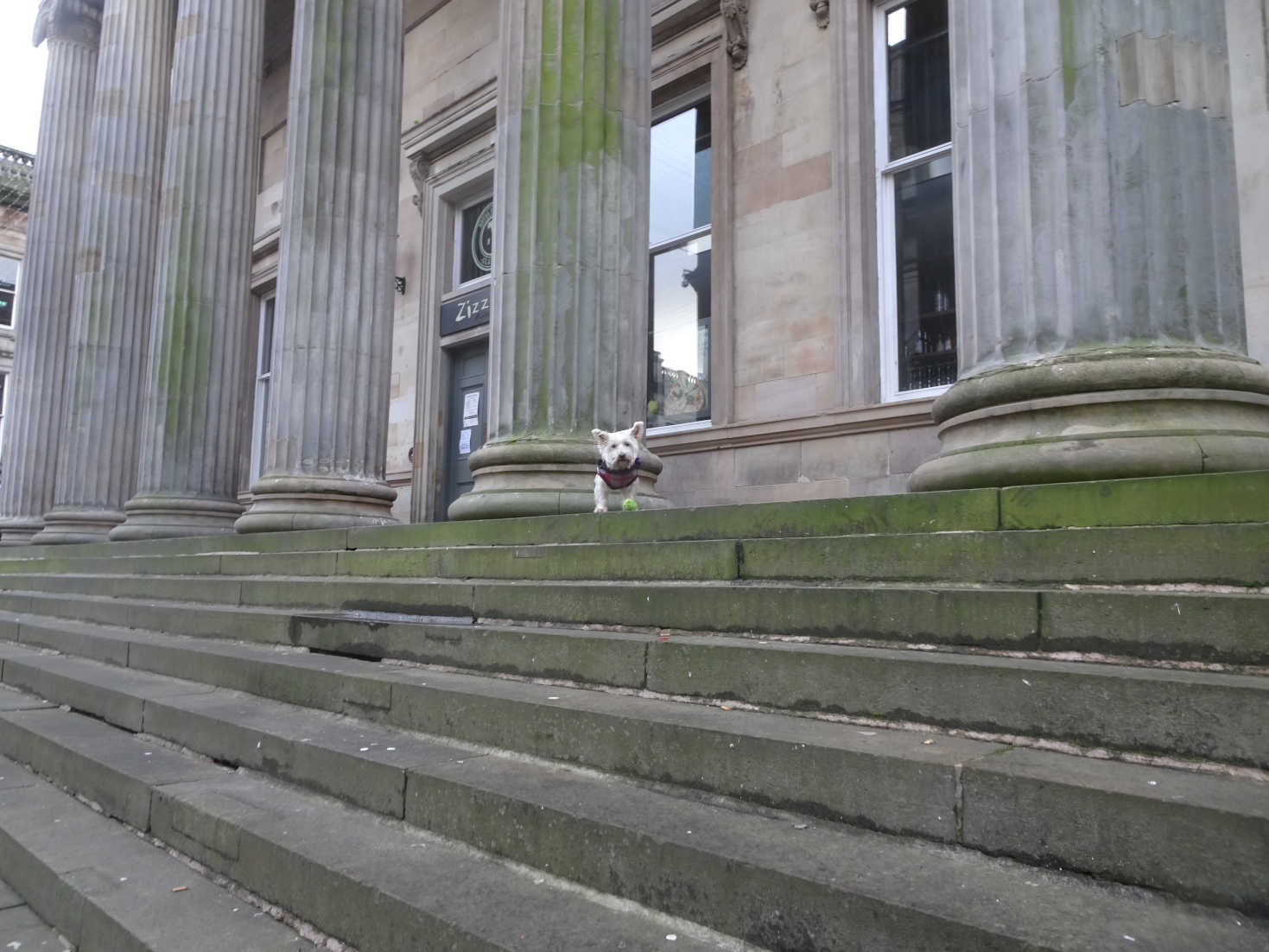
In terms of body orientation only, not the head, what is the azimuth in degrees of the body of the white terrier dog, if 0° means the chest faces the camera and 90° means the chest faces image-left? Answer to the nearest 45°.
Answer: approximately 0°

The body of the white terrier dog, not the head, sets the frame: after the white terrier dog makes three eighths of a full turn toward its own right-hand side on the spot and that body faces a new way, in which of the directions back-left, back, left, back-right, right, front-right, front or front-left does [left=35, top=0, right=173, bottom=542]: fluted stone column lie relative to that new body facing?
front

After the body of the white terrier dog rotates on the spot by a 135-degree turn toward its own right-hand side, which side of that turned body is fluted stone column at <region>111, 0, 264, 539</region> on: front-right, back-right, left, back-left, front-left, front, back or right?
front

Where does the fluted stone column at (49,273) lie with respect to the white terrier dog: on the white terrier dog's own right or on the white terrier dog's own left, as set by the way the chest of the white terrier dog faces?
on the white terrier dog's own right
